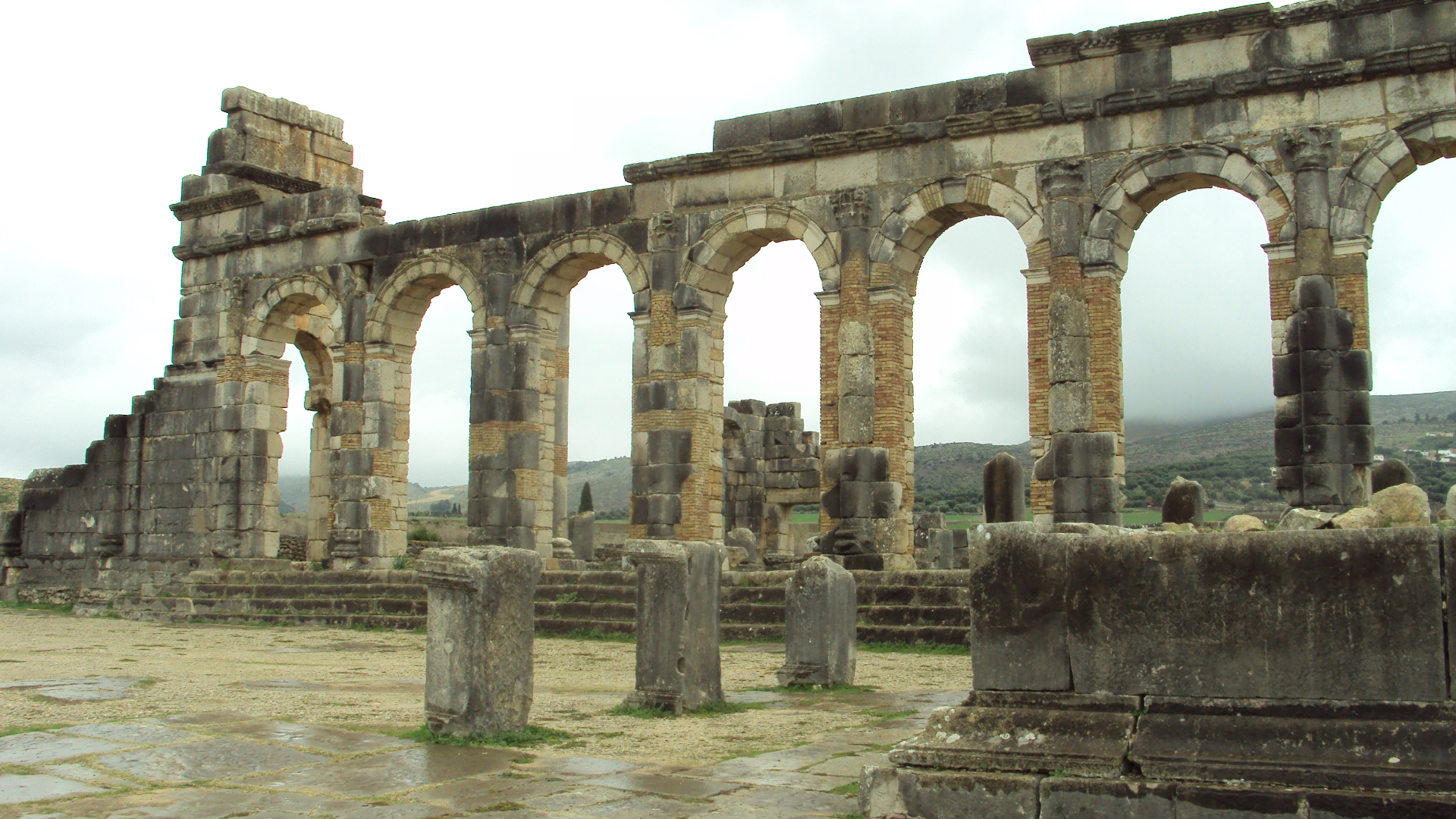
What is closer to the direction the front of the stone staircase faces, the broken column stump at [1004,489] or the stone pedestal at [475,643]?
the stone pedestal

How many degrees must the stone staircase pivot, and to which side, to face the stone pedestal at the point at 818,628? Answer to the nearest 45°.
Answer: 0° — it already faces it

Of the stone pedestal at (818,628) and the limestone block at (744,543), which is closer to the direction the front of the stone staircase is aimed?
the stone pedestal

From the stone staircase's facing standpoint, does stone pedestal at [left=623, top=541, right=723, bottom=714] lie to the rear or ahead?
ahead

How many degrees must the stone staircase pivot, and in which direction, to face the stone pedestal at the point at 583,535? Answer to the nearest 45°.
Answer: approximately 180°

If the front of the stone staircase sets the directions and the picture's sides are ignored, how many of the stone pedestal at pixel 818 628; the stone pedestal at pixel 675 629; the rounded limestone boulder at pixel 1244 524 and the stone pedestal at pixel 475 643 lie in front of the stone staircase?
4

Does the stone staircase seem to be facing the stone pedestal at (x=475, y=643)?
yes

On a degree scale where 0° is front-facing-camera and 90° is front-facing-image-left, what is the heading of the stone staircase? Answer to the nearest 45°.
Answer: approximately 0°
